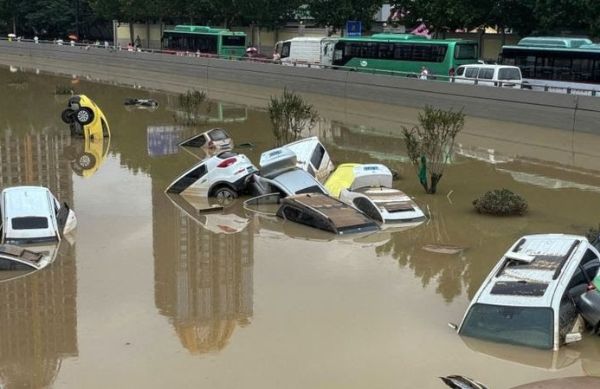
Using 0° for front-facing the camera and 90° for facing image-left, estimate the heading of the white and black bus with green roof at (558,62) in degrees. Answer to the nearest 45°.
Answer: approximately 90°

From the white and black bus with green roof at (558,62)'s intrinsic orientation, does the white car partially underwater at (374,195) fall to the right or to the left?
on its left

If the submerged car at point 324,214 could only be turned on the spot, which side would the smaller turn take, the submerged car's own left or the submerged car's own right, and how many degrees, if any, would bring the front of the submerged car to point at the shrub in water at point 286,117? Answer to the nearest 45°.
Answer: approximately 135° to the submerged car's own left

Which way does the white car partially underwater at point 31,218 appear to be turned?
toward the camera

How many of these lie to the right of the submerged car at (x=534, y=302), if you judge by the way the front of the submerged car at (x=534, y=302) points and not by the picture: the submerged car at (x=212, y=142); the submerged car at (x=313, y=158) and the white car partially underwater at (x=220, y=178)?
3

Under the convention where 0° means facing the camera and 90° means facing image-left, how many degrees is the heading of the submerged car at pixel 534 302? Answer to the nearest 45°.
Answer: approximately 45°

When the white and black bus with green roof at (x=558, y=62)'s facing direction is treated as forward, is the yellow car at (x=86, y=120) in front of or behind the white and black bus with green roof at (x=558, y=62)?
in front

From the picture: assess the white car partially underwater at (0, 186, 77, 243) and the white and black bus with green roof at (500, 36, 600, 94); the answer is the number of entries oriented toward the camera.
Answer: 1

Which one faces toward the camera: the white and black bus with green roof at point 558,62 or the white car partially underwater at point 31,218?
the white car partially underwater

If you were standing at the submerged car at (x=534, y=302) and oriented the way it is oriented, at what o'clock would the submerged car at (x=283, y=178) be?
the submerged car at (x=283, y=178) is roughly at 3 o'clock from the submerged car at (x=534, y=302).

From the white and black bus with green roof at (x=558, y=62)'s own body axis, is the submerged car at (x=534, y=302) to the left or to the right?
on its left
